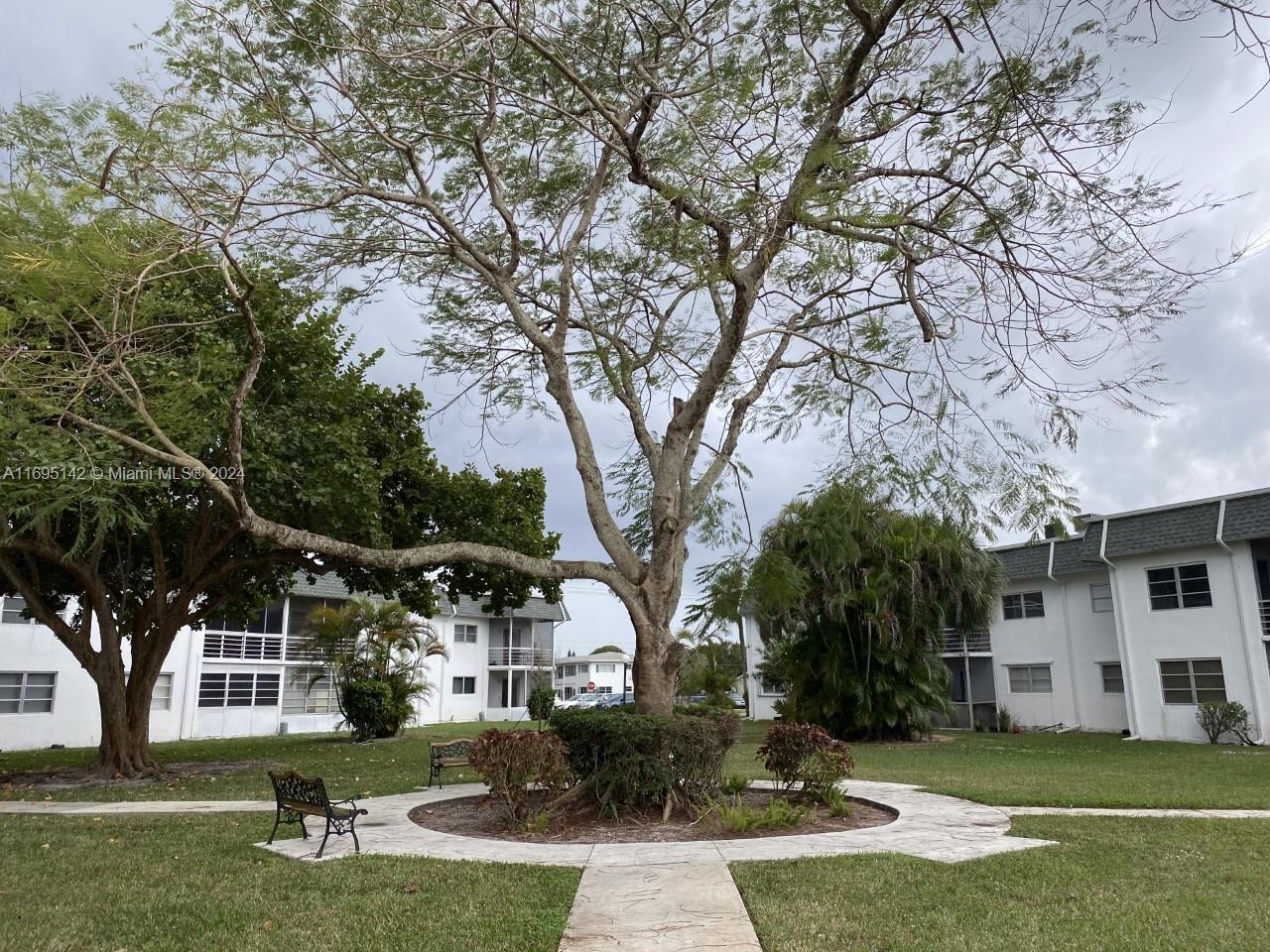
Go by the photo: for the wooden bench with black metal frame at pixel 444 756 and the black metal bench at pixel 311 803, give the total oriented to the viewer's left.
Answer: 0

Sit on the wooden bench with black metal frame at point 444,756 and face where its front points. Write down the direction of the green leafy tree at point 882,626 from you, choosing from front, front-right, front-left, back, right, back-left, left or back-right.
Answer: left

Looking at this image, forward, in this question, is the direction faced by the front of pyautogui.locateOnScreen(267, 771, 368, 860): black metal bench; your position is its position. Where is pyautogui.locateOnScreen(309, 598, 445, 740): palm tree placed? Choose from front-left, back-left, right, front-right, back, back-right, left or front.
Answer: front-left

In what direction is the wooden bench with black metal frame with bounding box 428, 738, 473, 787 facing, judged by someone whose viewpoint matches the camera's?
facing the viewer and to the right of the viewer

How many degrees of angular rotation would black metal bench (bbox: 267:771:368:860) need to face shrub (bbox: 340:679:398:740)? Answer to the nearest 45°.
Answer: approximately 45° to its left

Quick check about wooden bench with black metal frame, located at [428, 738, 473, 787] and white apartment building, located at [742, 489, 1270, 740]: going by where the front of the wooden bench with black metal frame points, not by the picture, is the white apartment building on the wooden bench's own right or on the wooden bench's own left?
on the wooden bench's own left

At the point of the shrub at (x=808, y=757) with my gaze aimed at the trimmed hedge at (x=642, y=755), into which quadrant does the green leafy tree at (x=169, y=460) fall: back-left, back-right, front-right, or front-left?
front-right

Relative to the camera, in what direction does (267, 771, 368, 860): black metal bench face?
facing away from the viewer and to the right of the viewer

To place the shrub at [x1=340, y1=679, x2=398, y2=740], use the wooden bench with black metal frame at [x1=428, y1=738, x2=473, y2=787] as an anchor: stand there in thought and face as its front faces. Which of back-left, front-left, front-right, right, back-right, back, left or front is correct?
back-left

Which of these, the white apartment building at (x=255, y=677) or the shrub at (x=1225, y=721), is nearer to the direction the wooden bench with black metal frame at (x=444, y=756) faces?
the shrub

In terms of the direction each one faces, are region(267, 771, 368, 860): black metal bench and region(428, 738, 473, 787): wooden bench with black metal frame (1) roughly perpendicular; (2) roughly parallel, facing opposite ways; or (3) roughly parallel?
roughly perpendicular
